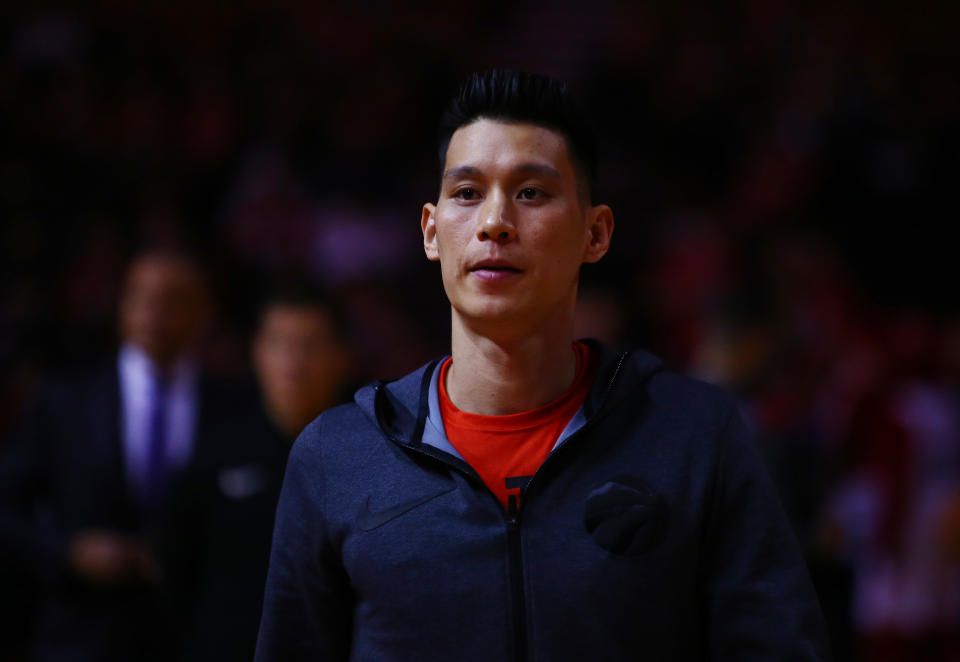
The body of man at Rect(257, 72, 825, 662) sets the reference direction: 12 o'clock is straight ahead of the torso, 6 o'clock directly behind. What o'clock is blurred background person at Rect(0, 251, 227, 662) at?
The blurred background person is roughly at 5 o'clock from the man.

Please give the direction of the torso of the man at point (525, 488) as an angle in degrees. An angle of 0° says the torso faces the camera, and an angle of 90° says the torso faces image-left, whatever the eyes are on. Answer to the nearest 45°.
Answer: approximately 0°

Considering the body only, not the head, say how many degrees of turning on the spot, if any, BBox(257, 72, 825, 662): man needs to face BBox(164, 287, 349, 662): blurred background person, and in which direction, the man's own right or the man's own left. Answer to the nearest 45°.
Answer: approximately 135° to the man's own right
